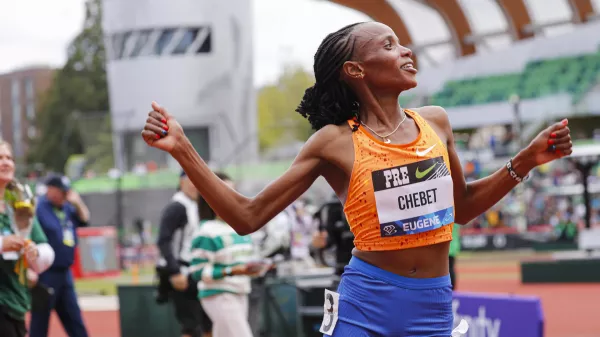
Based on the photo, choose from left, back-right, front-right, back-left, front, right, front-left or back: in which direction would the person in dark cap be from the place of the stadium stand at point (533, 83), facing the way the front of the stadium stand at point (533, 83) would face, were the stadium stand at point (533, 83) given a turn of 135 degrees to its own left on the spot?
right

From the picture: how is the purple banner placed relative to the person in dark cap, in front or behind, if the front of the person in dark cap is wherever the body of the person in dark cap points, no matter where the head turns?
in front

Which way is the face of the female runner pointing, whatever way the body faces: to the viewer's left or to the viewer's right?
to the viewer's right

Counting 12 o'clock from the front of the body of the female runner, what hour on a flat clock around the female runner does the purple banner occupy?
The purple banner is roughly at 8 o'clock from the female runner.

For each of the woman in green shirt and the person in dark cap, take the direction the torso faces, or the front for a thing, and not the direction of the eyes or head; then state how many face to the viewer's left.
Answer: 0

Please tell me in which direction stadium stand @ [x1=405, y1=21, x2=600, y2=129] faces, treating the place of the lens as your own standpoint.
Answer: facing the viewer and to the left of the viewer

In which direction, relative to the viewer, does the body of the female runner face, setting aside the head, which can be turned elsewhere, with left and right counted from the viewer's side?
facing the viewer and to the right of the viewer

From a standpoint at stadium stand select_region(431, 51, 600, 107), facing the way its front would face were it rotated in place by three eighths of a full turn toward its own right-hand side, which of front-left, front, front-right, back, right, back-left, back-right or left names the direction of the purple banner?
back

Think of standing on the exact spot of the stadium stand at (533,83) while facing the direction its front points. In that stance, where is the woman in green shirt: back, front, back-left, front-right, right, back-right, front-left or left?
front-left

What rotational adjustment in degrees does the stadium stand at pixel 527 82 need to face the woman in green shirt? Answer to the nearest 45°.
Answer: approximately 45° to its left

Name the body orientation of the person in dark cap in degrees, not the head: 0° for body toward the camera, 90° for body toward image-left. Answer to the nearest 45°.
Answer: approximately 315°
